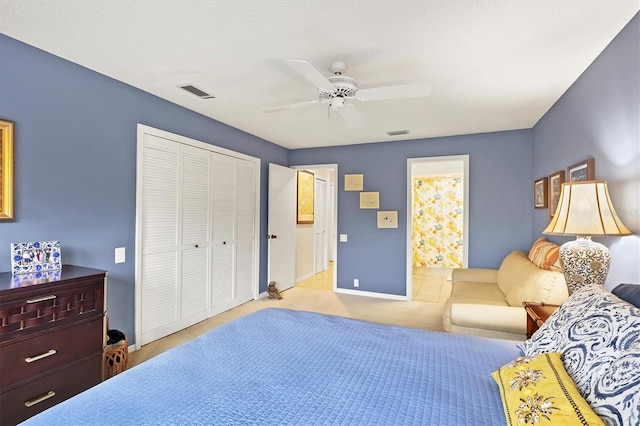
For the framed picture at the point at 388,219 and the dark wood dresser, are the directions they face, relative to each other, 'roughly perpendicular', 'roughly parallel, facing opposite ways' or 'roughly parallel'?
roughly perpendicular

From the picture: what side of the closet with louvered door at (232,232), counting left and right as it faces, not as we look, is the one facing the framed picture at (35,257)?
right

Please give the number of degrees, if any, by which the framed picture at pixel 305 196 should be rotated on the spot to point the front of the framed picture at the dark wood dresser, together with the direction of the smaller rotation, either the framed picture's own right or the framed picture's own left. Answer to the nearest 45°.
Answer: approximately 45° to the framed picture's own right

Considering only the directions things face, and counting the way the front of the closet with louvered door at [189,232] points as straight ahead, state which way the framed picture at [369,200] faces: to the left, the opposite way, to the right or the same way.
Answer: to the right

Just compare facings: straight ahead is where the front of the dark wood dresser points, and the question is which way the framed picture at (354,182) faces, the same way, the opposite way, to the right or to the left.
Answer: to the right

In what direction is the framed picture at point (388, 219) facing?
toward the camera

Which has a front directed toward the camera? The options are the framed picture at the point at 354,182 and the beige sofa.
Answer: the framed picture

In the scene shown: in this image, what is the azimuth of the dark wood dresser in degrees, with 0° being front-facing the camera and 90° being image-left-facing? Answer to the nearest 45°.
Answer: approximately 315°

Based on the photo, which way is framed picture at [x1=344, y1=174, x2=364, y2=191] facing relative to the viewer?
toward the camera

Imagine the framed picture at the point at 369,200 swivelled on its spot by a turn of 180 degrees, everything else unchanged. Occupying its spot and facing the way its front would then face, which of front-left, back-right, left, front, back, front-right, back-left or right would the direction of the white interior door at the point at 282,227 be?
left

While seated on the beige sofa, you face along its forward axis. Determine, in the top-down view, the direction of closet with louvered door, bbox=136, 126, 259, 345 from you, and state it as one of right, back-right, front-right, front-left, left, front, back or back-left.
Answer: front

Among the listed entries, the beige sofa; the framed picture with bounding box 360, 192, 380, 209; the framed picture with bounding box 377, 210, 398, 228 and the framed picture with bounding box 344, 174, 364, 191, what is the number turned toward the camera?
3

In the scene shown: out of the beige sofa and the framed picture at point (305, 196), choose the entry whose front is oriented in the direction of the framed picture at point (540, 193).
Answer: the framed picture at point (305, 196)

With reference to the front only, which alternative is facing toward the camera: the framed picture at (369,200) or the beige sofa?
the framed picture

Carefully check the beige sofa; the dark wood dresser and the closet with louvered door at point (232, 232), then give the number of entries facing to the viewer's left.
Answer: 1

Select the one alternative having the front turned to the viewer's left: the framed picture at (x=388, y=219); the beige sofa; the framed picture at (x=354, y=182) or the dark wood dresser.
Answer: the beige sofa

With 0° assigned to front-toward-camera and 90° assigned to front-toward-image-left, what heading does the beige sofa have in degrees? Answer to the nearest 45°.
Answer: approximately 90°

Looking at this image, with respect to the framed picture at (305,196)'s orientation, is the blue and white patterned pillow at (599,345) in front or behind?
in front

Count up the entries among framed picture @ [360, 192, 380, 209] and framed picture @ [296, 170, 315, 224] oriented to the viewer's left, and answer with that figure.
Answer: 0
